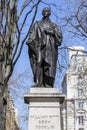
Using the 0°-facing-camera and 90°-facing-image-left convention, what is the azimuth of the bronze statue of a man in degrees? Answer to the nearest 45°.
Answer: approximately 0°
